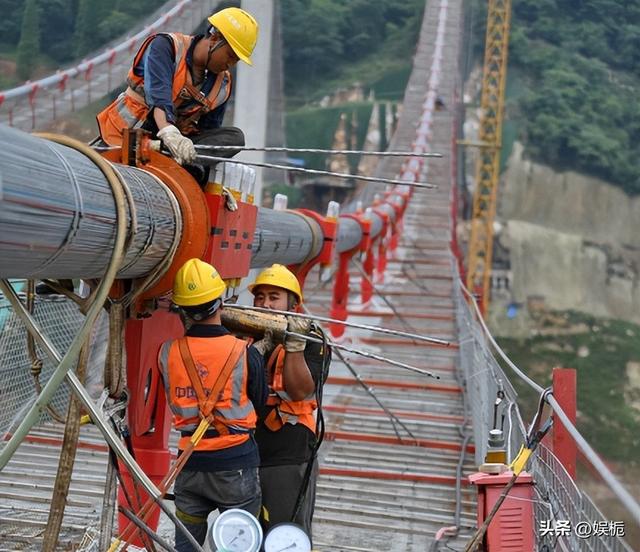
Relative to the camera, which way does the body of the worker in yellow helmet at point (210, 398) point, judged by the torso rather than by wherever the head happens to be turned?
away from the camera

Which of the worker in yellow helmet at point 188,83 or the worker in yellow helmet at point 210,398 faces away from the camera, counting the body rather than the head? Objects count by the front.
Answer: the worker in yellow helmet at point 210,398

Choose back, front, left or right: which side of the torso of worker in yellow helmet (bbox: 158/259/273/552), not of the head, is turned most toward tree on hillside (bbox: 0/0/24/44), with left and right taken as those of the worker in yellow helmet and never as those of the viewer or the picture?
front

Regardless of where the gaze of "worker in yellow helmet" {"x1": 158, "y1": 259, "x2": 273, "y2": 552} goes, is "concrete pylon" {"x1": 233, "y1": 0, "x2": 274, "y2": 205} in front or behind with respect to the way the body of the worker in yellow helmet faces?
in front

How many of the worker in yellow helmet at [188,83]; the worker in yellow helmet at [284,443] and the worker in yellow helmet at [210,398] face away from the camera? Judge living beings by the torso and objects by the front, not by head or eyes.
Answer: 1

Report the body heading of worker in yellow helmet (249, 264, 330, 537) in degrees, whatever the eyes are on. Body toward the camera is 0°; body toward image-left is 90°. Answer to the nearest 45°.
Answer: approximately 45°

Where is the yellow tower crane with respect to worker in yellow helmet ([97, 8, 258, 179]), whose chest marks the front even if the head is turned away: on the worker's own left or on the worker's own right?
on the worker's own left

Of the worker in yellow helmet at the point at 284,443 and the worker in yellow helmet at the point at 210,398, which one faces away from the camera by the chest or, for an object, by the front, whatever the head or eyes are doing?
the worker in yellow helmet at the point at 210,398

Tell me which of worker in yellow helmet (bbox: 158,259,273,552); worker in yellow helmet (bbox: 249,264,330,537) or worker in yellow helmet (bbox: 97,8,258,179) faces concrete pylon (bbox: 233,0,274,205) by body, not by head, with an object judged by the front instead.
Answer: worker in yellow helmet (bbox: 158,259,273,552)

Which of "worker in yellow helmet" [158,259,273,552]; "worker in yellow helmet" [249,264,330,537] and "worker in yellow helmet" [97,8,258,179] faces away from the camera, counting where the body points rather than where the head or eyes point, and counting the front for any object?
"worker in yellow helmet" [158,259,273,552]

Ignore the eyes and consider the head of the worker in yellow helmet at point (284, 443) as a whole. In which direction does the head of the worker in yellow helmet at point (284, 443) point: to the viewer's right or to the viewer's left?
to the viewer's left

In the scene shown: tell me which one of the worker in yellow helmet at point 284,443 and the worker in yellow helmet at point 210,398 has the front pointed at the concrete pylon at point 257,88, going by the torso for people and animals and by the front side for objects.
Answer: the worker in yellow helmet at point 210,398

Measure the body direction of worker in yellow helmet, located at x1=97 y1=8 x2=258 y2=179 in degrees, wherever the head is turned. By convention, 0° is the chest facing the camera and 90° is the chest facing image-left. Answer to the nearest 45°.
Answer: approximately 315°
